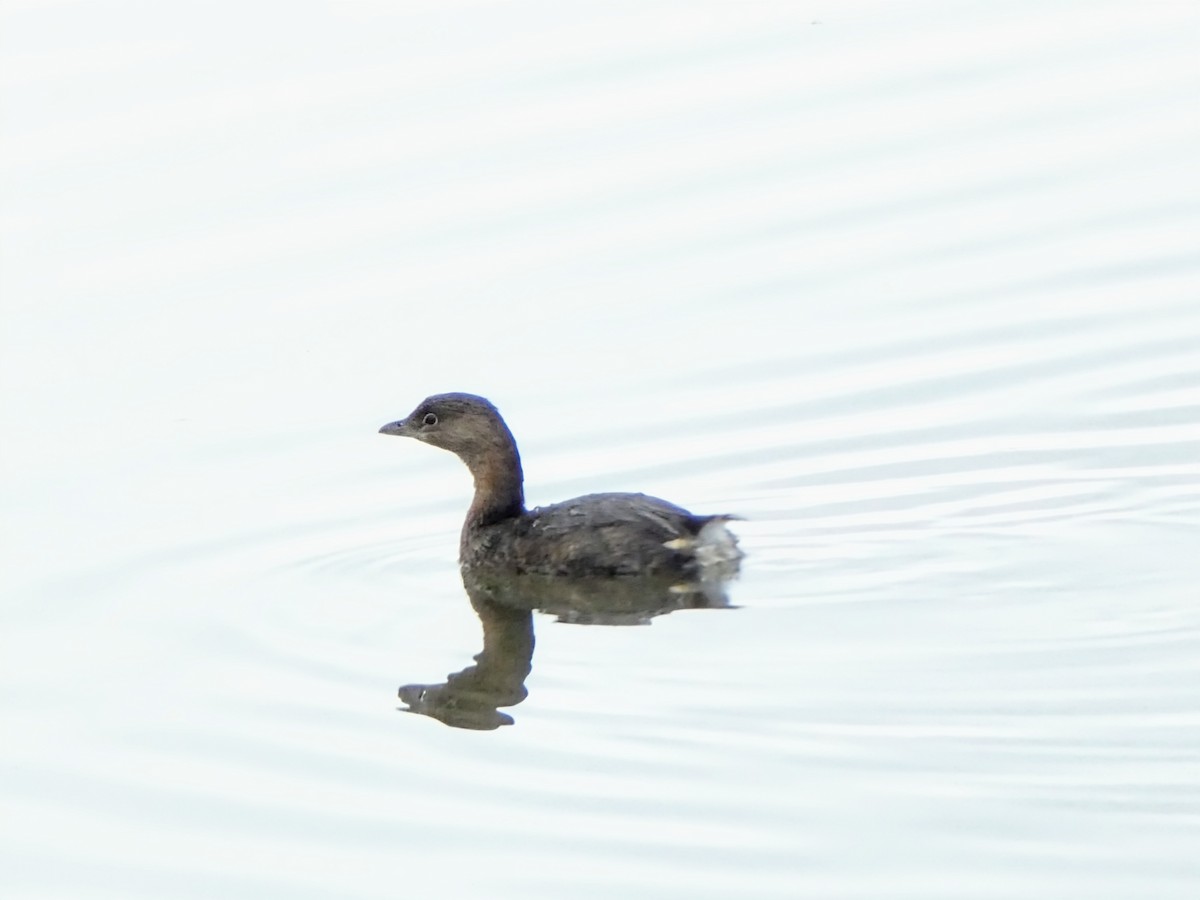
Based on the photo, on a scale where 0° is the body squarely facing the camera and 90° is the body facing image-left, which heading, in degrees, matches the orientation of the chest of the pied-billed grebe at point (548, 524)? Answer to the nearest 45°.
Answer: approximately 90°
